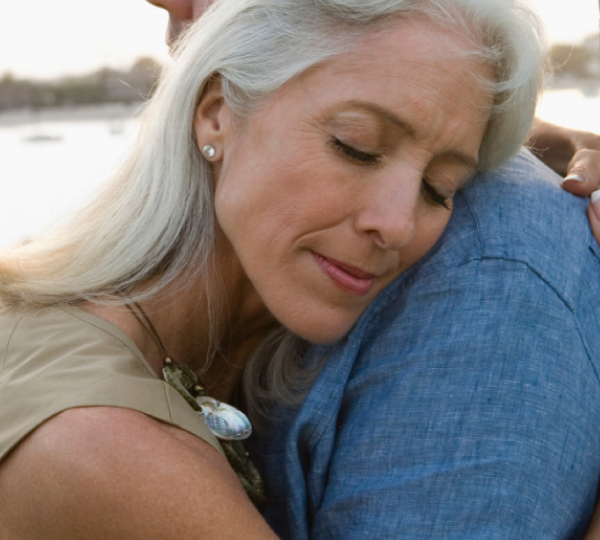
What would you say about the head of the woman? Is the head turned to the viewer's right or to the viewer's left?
to the viewer's right

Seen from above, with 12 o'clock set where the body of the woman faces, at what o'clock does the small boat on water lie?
The small boat on water is roughly at 7 o'clock from the woman.
